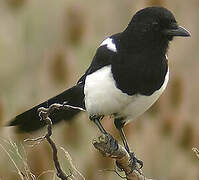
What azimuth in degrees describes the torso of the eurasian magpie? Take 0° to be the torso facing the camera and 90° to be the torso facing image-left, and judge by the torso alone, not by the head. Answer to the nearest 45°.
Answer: approximately 315°
